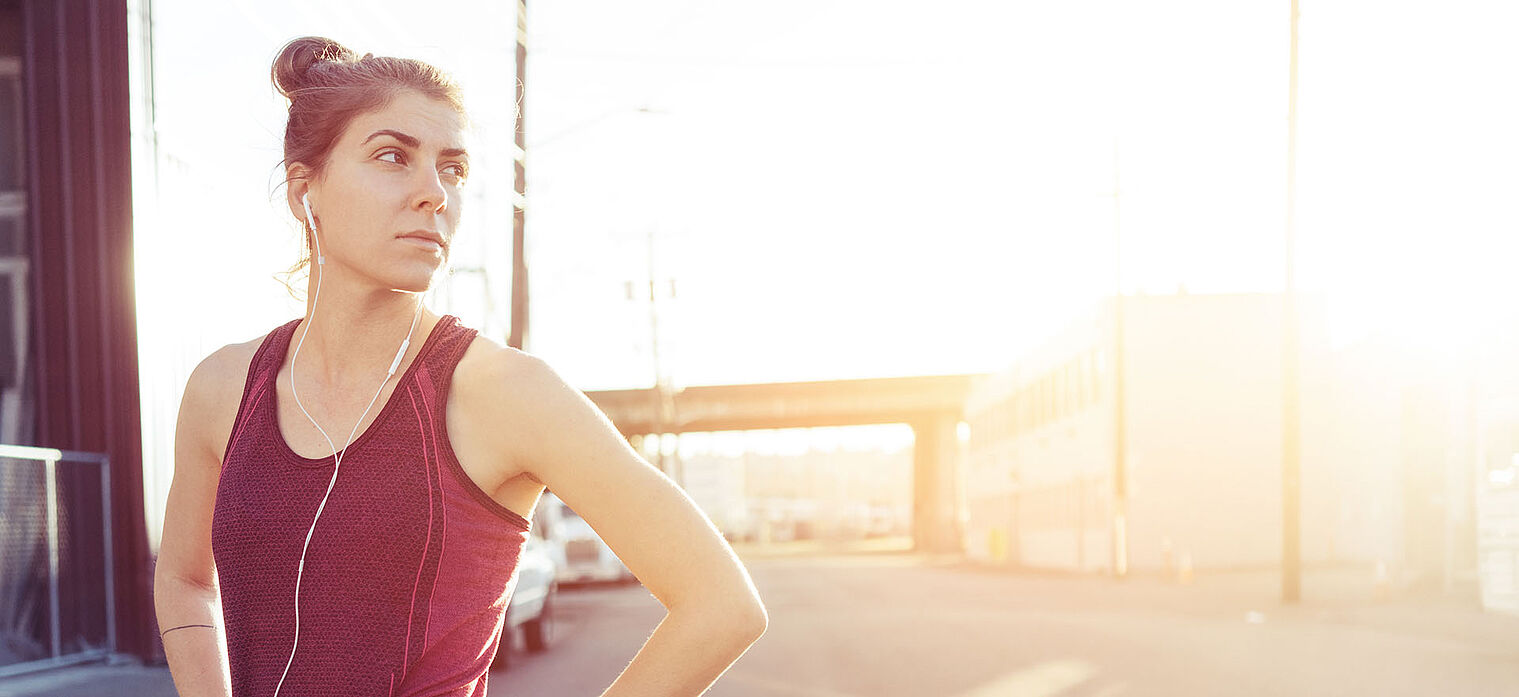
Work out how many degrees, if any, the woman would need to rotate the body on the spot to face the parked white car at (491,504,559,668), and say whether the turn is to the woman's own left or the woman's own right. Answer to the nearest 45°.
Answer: approximately 135° to the woman's own right

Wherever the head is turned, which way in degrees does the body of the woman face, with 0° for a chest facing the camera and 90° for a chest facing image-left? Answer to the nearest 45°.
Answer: approximately 45°

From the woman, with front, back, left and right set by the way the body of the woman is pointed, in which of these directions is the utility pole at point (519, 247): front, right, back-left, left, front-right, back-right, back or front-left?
back-right
